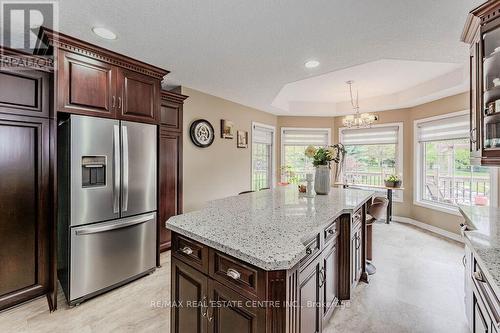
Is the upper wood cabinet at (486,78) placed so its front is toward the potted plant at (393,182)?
no

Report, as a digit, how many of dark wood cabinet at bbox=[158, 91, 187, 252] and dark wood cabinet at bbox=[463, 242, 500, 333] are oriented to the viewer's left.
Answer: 1

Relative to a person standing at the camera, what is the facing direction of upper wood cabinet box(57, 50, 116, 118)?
facing the viewer and to the right of the viewer

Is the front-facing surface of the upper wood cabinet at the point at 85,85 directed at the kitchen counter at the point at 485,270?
yes

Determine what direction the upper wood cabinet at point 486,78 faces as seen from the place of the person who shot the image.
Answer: facing the viewer and to the left of the viewer

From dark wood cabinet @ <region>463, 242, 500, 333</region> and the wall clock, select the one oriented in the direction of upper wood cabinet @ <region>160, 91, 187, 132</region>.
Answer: the dark wood cabinet

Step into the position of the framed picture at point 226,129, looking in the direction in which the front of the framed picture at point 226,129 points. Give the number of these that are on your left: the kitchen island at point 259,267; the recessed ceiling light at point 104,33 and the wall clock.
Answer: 0

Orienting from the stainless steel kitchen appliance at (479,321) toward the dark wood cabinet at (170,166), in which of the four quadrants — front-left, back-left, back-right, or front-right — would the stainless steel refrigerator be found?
front-left

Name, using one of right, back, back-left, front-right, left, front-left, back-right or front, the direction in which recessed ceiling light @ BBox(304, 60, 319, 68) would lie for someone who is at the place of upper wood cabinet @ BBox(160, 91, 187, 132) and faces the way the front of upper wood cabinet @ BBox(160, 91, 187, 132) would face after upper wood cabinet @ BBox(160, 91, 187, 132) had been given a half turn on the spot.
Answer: back

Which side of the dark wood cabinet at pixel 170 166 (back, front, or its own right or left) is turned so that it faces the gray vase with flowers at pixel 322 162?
front

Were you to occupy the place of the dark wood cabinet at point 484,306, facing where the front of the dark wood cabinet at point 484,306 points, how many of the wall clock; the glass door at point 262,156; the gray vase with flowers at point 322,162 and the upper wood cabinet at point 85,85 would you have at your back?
0

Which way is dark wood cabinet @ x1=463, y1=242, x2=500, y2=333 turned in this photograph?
to the viewer's left

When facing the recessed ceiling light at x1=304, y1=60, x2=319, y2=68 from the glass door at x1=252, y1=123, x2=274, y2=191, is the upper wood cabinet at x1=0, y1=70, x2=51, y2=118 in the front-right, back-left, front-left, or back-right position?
front-right

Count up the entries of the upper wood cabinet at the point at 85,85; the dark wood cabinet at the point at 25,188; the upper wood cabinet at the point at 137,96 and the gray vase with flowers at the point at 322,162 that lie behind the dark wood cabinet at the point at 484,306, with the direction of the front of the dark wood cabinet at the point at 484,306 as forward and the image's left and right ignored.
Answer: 0

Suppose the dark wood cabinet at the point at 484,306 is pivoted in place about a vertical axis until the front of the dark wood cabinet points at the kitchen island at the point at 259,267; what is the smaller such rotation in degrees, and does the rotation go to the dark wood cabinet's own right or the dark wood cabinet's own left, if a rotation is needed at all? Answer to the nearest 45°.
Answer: approximately 45° to the dark wood cabinet's own left

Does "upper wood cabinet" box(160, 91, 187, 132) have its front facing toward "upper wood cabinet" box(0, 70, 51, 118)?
no

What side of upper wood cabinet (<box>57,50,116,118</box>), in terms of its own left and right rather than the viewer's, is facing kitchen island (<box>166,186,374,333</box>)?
front
